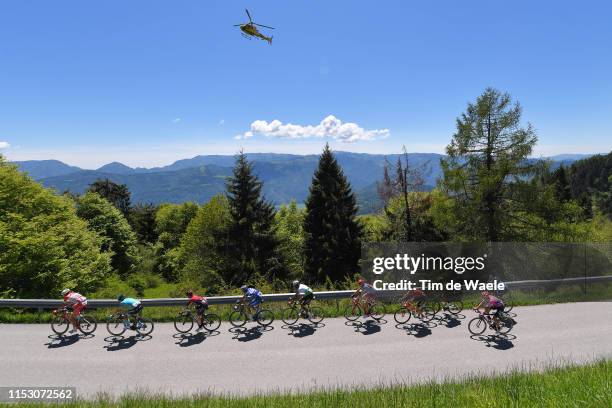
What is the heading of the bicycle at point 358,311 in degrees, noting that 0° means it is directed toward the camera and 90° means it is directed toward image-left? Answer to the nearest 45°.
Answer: approximately 90°

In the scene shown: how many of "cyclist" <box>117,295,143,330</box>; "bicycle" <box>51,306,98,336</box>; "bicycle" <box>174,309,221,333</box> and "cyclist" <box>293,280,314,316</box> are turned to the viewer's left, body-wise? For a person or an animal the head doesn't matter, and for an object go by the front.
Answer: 4

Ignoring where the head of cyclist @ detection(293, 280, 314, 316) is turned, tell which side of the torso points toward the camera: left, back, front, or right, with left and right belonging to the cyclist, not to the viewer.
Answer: left

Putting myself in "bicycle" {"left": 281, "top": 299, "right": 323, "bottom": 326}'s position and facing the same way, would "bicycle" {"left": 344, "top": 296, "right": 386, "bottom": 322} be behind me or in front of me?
behind

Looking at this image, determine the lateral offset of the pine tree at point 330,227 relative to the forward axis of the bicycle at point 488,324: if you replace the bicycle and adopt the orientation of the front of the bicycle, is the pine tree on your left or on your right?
on your right

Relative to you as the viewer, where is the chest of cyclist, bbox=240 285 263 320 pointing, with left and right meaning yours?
facing to the left of the viewer

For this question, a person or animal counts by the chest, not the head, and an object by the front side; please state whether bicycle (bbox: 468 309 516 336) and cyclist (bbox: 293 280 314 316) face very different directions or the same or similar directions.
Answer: same or similar directions

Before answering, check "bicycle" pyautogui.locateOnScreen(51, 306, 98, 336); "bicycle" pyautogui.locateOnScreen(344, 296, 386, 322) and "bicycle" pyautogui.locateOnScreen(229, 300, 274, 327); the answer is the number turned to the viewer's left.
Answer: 3

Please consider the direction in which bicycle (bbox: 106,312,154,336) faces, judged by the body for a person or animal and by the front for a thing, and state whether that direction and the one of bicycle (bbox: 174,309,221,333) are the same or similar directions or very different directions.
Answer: same or similar directions

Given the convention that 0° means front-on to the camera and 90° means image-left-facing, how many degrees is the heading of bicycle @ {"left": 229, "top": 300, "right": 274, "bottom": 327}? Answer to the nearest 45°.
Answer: approximately 90°

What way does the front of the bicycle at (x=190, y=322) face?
to the viewer's left

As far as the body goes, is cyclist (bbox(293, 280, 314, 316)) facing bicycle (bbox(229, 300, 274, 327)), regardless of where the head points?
yes
